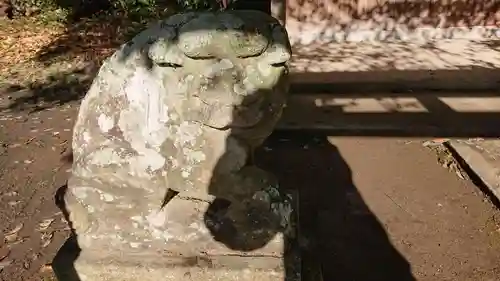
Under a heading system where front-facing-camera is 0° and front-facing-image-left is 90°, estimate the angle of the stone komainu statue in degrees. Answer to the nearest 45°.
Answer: approximately 315°
